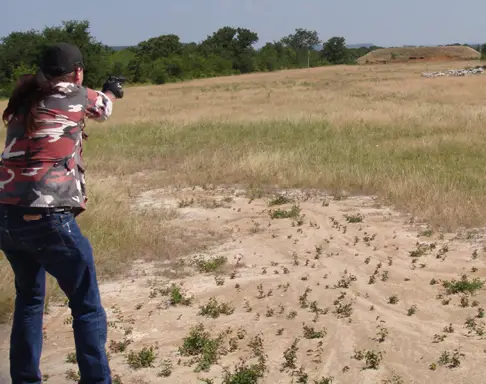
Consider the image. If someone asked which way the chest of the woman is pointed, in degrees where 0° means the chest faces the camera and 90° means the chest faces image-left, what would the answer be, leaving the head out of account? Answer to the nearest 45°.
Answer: approximately 225°

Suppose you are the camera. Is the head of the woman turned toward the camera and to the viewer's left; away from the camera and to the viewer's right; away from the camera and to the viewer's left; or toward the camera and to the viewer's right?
away from the camera and to the viewer's right
